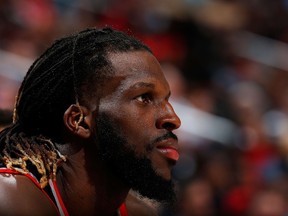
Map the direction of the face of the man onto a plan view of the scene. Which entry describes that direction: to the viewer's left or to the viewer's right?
to the viewer's right

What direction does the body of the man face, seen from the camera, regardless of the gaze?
to the viewer's right
